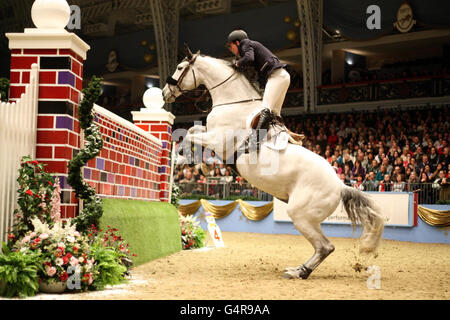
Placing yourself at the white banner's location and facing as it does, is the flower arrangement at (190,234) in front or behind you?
in front

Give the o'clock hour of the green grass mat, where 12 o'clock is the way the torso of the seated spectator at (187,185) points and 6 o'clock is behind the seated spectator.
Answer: The green grass mat is roughly at 12 o'clock from the seated spectator.

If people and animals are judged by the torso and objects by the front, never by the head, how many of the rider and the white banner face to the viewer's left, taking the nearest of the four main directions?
1

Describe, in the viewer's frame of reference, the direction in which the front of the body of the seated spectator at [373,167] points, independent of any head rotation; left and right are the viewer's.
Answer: facing the viewer and to the left of the viewer

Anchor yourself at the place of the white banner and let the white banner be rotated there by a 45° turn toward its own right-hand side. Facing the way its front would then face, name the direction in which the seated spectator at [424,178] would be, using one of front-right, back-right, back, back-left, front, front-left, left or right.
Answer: back

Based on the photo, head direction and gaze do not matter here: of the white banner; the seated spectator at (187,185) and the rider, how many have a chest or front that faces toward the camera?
2

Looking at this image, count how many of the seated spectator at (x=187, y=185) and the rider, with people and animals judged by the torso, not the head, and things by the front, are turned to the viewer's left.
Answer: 1

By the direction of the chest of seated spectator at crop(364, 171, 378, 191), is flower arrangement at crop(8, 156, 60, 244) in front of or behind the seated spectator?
in front

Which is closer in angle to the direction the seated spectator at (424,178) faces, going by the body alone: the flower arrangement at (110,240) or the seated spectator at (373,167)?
the flower arrangement

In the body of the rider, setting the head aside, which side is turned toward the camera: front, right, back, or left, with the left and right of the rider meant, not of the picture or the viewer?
left

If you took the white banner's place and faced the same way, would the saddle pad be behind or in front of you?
in front

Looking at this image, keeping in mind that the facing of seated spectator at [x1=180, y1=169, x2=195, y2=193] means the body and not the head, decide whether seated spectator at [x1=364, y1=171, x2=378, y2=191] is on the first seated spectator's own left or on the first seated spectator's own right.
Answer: on the first seated spectator's own left

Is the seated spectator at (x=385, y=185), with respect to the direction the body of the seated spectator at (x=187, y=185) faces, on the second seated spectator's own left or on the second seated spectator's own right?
on the second seated spectator's own left
